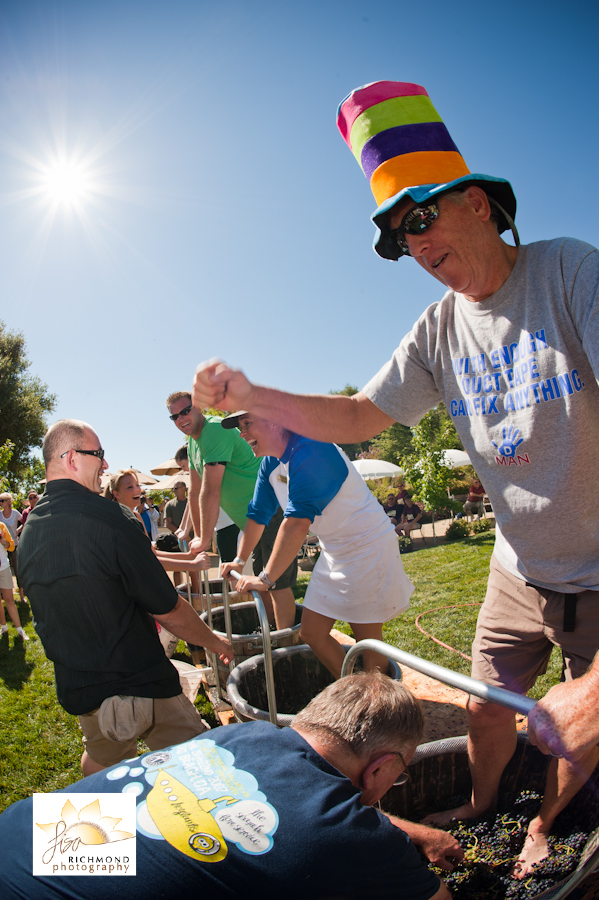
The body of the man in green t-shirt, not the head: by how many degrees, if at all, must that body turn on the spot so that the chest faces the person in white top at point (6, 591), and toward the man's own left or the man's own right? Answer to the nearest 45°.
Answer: approximately 90° to the man's own right

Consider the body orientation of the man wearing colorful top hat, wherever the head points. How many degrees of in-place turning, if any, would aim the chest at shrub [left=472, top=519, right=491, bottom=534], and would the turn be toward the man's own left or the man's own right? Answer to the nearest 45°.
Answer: approximately 135° to the man's own right

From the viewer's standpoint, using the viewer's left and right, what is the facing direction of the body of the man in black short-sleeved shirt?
facing away from the viewer and to the right of the viewer

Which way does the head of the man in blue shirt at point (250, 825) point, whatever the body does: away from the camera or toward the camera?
away from the camera

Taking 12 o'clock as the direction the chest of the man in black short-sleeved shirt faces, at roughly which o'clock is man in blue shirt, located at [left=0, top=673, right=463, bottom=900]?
The man in blue shirt is roughly at 4 o'clock from the man in black short-sleeved shirt.

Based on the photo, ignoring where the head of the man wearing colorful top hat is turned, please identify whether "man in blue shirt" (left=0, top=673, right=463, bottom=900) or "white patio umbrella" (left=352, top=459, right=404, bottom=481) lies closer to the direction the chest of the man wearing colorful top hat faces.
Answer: the man in blue shirt

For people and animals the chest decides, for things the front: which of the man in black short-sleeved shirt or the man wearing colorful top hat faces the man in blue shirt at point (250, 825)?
the man wearing colorful top hat

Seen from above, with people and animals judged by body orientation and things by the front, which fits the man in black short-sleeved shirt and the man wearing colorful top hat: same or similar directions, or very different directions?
very different directions

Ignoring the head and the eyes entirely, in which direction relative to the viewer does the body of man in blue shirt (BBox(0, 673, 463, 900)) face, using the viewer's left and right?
facing away from the viewer and to the right of the viewer

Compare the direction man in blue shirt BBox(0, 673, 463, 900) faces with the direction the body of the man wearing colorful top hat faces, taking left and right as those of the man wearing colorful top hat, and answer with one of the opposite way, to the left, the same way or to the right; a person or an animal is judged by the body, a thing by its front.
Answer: the opposite way

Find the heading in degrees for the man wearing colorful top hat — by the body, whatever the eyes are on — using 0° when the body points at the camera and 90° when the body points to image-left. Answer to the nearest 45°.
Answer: approximately 45°
